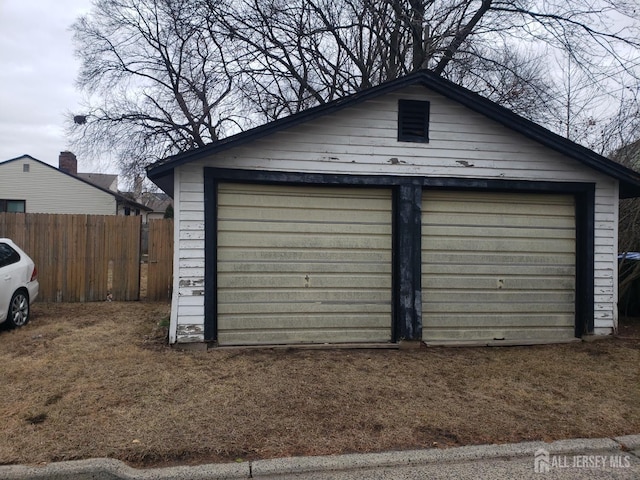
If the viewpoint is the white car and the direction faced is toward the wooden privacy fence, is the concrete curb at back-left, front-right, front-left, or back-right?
back-right

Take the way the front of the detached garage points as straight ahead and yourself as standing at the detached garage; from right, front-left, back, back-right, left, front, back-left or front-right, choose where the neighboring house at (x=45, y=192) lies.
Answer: back-right

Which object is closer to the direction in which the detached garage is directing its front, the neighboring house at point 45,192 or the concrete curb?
the concrete curb

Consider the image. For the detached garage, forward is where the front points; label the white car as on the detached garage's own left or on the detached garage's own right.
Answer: on the detached garage's own right

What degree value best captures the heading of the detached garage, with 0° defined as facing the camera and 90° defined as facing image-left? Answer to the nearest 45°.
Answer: approximately 0°
